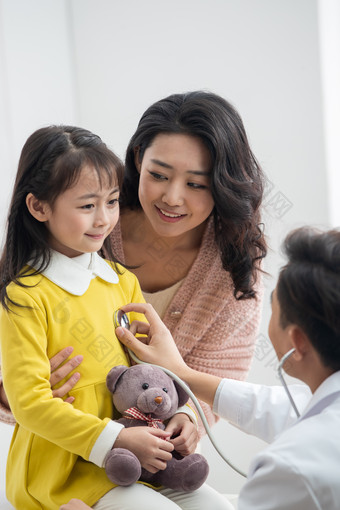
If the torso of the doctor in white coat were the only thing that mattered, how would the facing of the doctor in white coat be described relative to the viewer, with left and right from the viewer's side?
facing away from the viewer and to the left of the viewer

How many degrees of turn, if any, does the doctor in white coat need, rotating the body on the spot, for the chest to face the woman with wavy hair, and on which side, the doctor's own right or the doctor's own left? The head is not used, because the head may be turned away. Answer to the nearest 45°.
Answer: approximately 45° to the doctor's own right

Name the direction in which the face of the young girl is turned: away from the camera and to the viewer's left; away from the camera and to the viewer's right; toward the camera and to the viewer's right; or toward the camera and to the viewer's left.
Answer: toward the camera and to the viewer's right

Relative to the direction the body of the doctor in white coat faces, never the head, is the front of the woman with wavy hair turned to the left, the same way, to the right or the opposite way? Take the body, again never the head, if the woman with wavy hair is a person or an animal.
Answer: to the left

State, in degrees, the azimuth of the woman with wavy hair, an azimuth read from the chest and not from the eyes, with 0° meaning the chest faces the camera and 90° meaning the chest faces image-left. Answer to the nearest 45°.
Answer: approximately 45°

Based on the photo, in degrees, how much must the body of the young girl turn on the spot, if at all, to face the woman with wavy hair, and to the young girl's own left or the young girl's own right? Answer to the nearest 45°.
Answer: approximately 90° to the young girl's own left

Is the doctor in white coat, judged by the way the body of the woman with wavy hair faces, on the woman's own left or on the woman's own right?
on the woman's own left

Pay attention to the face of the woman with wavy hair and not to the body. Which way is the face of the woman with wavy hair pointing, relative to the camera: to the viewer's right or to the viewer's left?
to the viewer's left
